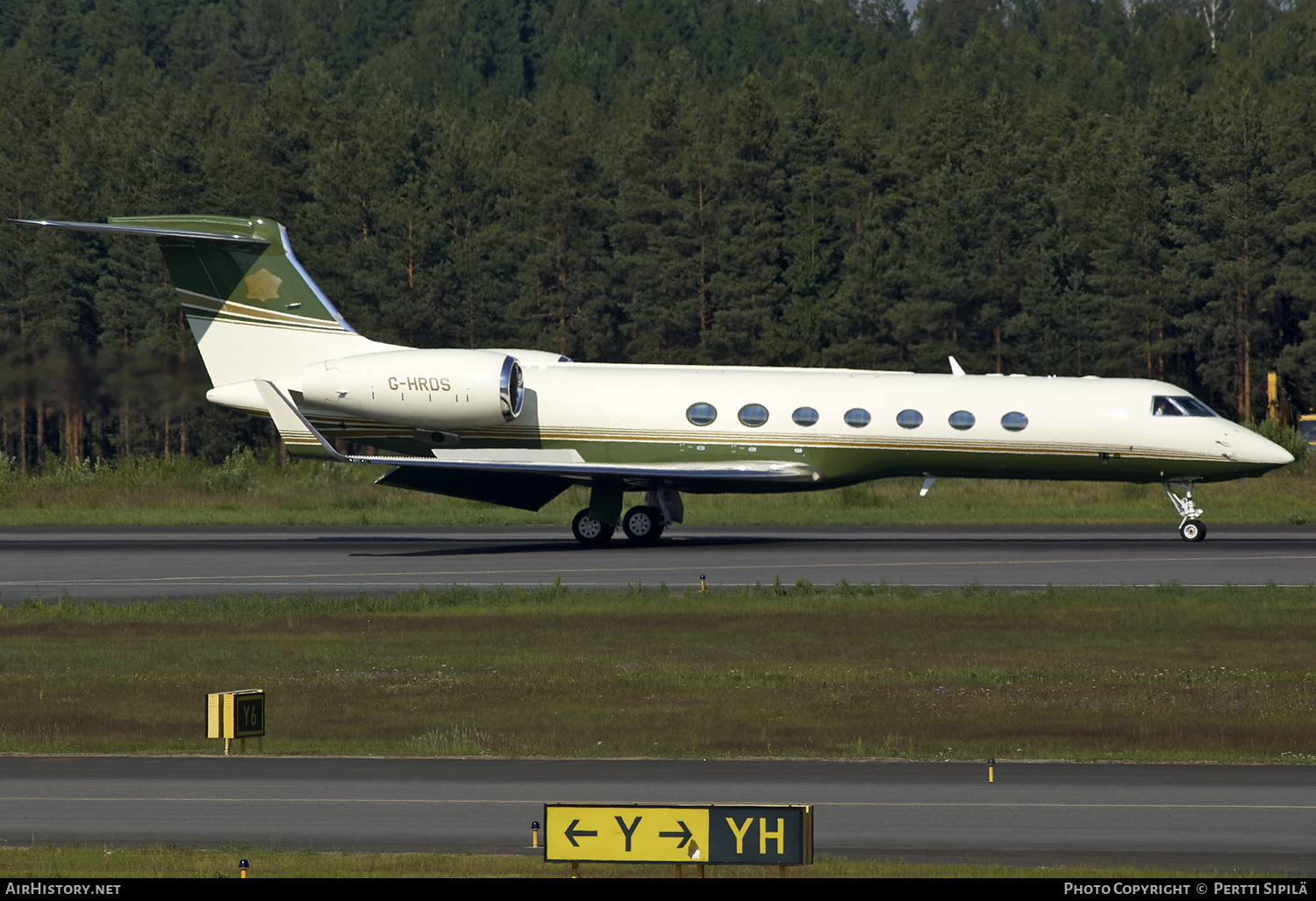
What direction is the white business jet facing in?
to the viewer's right
